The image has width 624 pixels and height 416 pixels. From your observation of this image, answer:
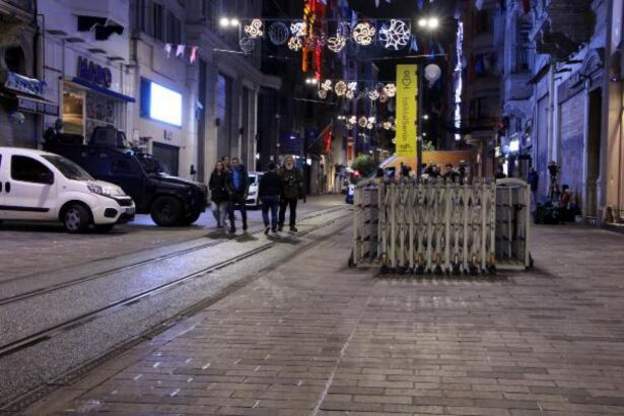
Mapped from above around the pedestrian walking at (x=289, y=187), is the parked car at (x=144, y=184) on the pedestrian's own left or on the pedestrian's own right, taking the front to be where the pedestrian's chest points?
on the pedestrian's own right

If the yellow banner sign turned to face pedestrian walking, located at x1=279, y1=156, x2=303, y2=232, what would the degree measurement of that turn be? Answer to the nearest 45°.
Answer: approximately 90° to its right

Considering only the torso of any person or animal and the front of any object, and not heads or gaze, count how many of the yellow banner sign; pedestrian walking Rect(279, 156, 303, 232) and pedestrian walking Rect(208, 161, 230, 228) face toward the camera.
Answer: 3

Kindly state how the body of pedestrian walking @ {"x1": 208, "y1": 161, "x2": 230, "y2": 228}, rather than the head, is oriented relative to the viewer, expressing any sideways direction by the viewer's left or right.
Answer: facing the viewer

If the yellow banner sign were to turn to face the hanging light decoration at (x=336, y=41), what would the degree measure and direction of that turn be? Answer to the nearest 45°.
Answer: approximately 135° to its right

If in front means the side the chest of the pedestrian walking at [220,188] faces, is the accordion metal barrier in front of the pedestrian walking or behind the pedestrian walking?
in front

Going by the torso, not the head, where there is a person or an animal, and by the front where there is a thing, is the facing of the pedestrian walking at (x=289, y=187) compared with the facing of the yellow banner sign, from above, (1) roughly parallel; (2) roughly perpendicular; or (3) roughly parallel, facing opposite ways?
roughly parallel

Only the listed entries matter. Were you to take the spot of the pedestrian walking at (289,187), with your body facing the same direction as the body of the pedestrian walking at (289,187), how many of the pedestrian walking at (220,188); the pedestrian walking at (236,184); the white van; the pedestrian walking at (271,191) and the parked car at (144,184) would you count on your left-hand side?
0

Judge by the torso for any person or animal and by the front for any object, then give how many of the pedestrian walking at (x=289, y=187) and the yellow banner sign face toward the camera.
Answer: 2

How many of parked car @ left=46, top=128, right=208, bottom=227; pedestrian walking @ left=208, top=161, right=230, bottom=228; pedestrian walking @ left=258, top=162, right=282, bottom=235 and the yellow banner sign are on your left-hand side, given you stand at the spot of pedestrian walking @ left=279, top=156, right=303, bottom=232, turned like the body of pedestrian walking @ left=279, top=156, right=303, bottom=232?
1

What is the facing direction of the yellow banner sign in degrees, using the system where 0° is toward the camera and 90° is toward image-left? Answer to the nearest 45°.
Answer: approximately 0°

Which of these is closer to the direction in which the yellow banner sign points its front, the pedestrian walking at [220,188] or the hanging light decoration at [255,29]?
the pedestrian walking

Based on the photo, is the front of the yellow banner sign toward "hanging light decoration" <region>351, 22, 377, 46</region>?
no

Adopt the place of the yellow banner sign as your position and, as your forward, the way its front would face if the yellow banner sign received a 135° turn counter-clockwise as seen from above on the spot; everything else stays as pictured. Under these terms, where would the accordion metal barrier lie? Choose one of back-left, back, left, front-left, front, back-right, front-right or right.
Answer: back-right

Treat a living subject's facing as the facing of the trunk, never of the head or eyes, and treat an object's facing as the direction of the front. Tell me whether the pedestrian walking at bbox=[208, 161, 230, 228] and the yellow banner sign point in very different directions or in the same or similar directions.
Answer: same or similar directions
